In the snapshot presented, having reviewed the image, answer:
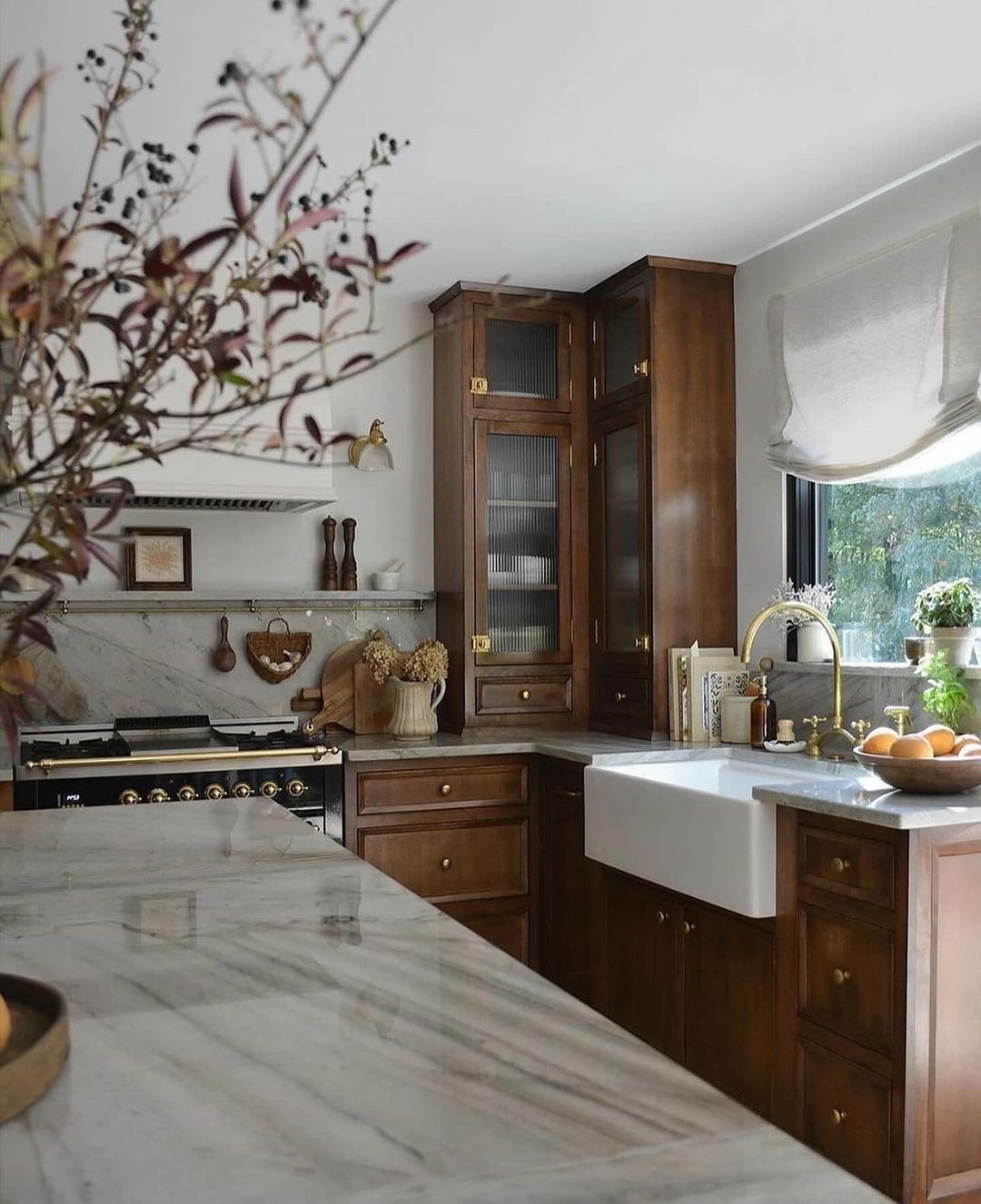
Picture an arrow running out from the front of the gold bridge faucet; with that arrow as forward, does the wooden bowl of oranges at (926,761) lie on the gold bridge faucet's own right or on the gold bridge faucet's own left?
on the gold bridge faucet's own left

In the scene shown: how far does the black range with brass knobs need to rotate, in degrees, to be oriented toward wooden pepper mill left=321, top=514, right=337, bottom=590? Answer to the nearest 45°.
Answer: approximately 135° to its left

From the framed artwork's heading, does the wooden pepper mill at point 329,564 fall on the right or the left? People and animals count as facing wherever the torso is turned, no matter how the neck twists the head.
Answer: on its left

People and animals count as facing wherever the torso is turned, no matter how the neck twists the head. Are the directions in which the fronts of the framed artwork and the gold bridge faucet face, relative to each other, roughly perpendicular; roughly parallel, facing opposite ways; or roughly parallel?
roughly perpendicular

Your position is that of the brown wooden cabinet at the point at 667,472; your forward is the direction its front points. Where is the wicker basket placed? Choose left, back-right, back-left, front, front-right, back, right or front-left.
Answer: front-right

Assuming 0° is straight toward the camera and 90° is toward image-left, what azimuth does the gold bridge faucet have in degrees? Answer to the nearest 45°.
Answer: approximately 45°

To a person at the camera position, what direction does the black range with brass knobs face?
facing the viewer

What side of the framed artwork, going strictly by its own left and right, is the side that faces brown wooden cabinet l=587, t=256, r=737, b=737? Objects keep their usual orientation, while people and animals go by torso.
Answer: left

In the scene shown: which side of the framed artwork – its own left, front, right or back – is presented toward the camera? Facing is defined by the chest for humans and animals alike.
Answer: front

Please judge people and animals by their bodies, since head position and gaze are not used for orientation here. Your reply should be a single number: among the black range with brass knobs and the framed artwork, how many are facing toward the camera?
2

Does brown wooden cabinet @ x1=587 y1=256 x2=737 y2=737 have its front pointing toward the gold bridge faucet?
no

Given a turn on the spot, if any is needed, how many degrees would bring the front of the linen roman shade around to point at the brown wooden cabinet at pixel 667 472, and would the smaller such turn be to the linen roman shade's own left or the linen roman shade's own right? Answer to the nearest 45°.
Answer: approximately 90° to the linen roman shade's own right

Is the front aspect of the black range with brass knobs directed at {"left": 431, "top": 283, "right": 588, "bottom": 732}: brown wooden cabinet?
no

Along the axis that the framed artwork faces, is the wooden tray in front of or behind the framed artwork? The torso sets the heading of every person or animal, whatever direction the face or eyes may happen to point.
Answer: in front

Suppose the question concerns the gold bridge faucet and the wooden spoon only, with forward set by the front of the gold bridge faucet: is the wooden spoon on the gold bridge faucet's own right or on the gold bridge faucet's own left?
on the gold bridge faucet's own right

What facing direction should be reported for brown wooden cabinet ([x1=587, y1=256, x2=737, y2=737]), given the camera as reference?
facing the viewer and to the left of the viewer

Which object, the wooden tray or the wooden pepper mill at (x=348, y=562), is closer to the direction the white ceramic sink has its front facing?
the wooden tray
